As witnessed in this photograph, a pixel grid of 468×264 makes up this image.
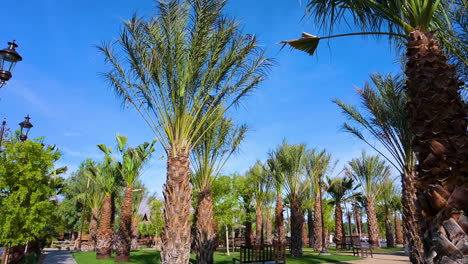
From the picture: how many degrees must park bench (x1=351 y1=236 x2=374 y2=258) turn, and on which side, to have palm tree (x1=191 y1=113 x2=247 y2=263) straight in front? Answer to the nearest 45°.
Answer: approximately 90° to its right

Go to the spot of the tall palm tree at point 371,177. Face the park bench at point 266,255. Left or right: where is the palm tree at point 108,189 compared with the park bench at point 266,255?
right

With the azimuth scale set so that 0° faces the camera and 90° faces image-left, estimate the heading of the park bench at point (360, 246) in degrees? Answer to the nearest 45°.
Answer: approximately 315°

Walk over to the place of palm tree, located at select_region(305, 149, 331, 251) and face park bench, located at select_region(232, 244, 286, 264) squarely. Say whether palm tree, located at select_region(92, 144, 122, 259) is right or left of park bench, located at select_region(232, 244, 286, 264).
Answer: right

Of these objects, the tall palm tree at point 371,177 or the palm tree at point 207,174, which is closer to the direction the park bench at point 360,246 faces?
the palm tree

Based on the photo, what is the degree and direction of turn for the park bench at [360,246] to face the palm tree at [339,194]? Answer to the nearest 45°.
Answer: approximately 135° to its left
